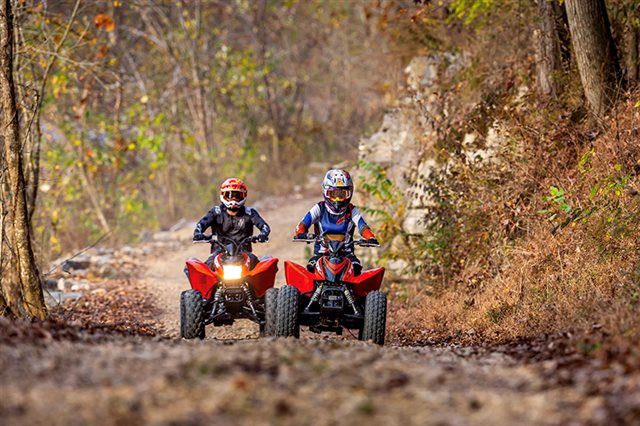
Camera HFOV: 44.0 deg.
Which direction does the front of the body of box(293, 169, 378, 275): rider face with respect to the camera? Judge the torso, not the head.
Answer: toward the camera

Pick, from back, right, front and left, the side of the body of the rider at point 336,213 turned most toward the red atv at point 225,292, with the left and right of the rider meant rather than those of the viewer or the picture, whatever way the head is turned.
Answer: right

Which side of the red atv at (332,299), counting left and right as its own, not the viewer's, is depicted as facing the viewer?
front

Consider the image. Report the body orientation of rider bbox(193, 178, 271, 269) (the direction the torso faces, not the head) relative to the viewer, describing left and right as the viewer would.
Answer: facing the viewer

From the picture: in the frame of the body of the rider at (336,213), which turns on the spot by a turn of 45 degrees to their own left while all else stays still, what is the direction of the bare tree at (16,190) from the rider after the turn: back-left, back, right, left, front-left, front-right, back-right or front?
back-right

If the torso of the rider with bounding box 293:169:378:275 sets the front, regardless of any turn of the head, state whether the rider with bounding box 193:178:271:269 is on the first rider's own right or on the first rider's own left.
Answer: on the first rider's own right

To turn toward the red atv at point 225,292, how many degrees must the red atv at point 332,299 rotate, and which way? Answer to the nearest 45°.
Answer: approximately 90° to its right

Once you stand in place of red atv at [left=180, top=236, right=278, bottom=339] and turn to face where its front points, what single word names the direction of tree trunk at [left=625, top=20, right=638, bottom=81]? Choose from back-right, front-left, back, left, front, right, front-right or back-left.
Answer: left

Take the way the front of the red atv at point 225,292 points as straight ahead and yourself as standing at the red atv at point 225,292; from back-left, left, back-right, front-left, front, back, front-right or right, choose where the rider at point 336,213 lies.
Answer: left

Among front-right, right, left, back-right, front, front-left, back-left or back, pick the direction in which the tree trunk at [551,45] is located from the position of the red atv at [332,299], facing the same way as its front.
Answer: back-left

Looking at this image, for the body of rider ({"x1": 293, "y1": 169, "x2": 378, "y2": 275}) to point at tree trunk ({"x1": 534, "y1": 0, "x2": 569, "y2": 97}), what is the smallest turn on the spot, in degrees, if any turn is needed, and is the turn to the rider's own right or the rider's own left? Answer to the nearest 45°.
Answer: approximately 135° to the rider's own left
